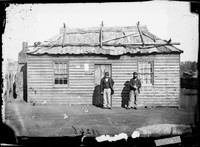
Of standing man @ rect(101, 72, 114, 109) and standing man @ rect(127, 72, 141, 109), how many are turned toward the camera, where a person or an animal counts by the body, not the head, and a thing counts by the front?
2

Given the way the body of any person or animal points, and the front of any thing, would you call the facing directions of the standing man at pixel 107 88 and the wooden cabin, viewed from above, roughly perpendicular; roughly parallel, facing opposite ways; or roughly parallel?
roughly parallel

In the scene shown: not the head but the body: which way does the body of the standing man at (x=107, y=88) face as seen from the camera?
toward the camera

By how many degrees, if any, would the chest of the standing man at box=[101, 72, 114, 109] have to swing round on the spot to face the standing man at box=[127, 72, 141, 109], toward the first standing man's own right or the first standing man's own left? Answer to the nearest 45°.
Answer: approximately 90° to the first standing man's own left

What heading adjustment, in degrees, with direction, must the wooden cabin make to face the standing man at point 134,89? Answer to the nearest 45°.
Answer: approximately 45° to its left

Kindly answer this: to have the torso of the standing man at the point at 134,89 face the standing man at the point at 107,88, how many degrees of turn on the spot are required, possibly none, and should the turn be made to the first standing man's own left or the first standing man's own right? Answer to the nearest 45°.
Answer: approximately 90° to the first standing man's own right

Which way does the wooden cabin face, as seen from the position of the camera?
facing the viewer

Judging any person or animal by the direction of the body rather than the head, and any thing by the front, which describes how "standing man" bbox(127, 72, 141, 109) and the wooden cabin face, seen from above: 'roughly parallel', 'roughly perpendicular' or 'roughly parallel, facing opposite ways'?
roughly parallel

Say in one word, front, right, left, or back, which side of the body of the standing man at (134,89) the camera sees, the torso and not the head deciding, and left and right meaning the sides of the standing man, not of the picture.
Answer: front
